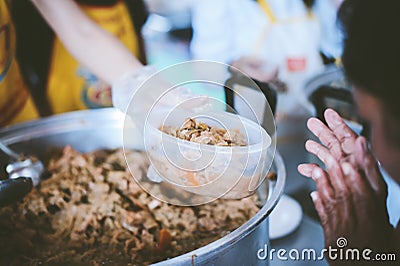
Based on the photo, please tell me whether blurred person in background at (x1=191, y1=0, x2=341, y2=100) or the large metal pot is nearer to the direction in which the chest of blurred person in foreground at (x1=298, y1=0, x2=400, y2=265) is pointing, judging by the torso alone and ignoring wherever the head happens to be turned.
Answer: the large metal pot

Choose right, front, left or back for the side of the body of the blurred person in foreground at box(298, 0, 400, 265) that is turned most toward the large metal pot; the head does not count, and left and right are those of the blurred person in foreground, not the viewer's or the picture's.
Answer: front

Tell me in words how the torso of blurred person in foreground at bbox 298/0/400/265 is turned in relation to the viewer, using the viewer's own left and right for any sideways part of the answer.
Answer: facing to the left of the viewer

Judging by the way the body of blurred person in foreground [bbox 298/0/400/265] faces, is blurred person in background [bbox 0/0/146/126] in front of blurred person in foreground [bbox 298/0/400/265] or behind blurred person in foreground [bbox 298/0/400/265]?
in front

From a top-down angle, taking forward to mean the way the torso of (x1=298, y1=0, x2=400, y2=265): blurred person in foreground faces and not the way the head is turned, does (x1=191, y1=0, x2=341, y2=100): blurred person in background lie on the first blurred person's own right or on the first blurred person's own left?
on the first blurred person's own right
